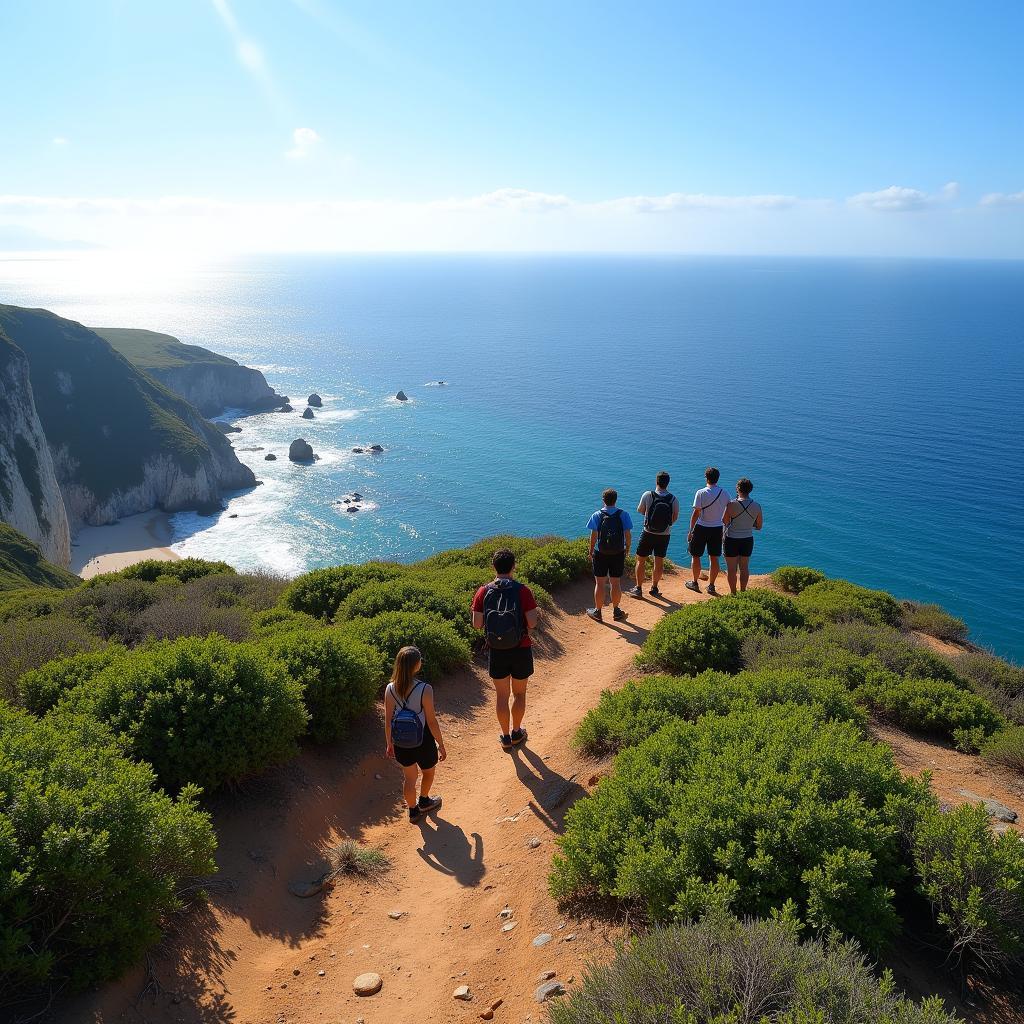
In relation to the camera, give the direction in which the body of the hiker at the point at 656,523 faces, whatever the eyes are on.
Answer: away from the camera

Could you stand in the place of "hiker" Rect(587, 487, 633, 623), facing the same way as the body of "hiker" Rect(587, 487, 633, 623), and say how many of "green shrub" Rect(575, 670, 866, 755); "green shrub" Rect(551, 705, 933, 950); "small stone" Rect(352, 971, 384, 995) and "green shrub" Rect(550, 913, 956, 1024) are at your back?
4

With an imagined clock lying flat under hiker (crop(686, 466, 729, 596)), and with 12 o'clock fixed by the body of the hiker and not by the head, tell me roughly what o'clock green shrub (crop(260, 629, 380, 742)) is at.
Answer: The green shrub is roughly at 7 o'clock from the hiker.

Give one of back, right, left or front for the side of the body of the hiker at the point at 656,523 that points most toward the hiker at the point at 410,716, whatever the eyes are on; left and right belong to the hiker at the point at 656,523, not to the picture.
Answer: back

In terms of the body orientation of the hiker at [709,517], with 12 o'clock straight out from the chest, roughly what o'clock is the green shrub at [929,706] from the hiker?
The green shrub is roughly at 5 o'clock from the hiker.

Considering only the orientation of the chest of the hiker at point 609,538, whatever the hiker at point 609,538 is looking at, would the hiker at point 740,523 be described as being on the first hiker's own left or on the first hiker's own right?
on the first hiker's own right

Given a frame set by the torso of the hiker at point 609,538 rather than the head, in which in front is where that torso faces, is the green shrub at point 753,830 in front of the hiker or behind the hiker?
behind

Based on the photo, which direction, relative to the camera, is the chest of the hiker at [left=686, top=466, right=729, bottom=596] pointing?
away from the camera

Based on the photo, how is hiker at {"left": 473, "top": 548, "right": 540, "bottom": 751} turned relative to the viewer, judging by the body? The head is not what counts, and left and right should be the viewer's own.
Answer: facing away from the viewer

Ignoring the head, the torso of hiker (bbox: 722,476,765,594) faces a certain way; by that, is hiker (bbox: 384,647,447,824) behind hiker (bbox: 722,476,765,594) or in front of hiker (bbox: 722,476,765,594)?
behind

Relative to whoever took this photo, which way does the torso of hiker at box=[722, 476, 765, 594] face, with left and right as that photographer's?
facing away from the viewer

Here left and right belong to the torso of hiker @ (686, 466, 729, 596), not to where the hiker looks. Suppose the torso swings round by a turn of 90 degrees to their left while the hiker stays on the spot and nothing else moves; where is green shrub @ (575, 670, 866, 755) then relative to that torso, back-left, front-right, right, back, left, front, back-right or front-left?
left

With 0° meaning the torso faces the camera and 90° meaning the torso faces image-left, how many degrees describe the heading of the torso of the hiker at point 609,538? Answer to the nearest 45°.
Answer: approximately 180°

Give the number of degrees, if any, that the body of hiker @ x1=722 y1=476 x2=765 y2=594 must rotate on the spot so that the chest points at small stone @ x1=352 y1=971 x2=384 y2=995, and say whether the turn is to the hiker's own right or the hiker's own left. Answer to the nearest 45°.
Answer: approximately 180°

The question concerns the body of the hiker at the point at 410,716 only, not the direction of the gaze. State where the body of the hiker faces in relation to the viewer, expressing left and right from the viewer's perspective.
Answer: facing away from the viewer and to the right of the viewer
